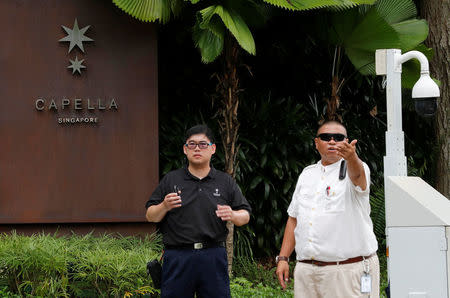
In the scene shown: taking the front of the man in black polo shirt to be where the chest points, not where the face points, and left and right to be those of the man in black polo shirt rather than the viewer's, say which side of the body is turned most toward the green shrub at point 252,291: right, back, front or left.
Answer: back

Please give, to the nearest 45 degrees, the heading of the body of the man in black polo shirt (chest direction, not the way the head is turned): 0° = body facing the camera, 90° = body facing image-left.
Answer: approximately 0°

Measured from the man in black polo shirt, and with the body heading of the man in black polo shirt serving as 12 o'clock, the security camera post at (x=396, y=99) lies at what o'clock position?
The security camera post is roughly at 10 o'clock from the man in black polo shirt.

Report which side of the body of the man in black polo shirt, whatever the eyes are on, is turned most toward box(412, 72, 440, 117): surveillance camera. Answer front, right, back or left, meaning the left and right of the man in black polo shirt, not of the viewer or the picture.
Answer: left

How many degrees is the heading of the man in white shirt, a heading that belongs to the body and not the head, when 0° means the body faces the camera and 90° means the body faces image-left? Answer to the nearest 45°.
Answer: approximately 45°

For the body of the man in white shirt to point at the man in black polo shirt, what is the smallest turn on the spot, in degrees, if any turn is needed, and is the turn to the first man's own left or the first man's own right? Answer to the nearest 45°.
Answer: approximately 45° to the first man's own right

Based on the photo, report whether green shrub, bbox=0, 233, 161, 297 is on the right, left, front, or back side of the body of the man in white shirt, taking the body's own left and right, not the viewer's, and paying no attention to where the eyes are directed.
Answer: right
